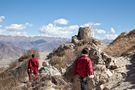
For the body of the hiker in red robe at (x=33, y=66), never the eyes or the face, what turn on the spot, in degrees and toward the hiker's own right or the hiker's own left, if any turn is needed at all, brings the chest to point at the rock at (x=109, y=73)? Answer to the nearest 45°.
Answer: approximately 90° to the hiker's own right

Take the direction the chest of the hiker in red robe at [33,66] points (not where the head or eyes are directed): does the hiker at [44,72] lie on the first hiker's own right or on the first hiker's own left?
on the first hiker's own right

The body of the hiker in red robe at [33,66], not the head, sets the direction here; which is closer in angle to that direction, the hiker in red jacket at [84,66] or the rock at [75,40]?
the rock

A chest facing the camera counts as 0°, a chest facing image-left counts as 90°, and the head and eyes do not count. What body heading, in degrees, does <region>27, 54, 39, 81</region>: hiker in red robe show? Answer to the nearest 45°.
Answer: approximately 180°

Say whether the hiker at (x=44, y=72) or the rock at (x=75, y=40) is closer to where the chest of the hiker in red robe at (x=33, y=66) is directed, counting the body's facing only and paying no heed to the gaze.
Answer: the rock
